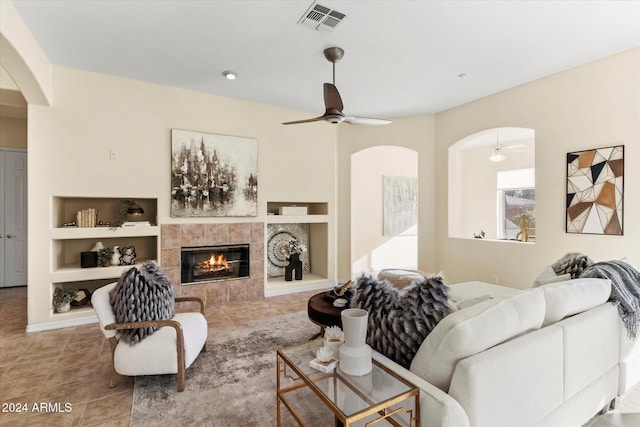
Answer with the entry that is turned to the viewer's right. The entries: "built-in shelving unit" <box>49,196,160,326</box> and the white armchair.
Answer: the white armchair

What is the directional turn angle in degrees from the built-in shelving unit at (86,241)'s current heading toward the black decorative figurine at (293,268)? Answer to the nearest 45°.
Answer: approximately 90° to its left

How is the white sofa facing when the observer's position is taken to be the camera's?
facing away from the viewer and to the left of the viewer

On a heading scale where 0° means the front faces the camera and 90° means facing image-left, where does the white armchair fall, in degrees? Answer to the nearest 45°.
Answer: approximately 270°
